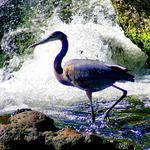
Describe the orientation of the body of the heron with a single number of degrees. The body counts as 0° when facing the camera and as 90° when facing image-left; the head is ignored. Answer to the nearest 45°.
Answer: approximately 90°

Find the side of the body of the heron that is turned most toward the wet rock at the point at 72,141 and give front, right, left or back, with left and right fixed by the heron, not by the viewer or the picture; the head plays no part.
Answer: left
